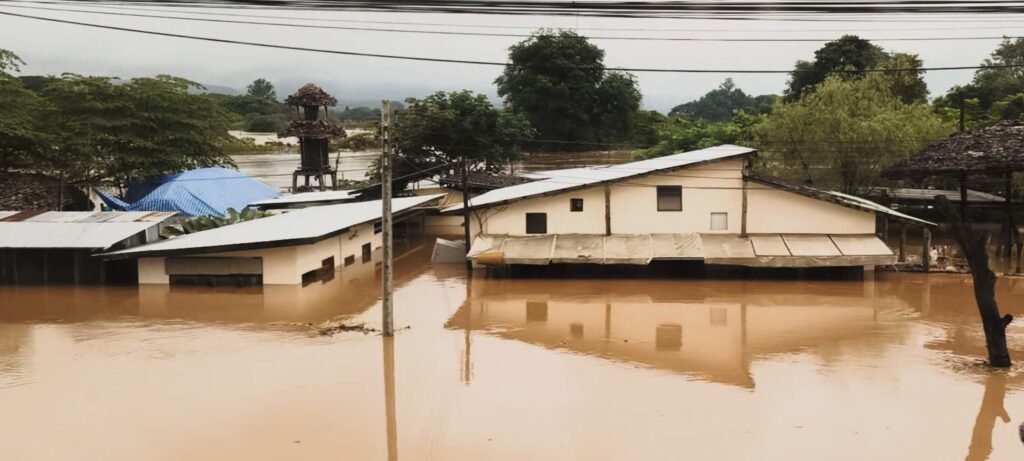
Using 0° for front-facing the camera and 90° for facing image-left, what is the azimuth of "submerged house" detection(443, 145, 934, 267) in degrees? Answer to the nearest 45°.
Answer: approximately 0°

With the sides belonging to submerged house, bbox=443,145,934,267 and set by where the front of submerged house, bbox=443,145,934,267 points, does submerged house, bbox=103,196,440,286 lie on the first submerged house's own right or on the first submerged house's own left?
on the first submerged house's own right

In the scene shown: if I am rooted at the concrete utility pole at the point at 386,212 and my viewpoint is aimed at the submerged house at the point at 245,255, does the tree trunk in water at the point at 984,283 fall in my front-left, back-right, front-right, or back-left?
back-right

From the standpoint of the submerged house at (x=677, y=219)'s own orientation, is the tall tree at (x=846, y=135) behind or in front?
behind

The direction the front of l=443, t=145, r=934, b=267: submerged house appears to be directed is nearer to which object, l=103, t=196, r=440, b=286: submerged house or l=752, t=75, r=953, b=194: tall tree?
the submerged house

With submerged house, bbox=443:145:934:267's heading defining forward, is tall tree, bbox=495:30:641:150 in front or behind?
behind

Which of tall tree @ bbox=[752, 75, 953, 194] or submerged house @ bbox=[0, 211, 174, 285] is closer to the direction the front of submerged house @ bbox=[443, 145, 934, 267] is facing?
the submerged house

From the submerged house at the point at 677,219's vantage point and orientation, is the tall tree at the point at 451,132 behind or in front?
behind
